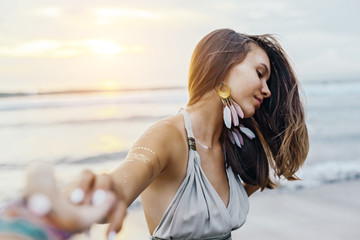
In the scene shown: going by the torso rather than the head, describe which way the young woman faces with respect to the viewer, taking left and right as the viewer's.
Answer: facing the viewer and to the right of the viewer

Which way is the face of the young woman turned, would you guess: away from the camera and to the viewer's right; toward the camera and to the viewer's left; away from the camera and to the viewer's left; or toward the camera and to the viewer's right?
toward the camera and to the viewer's right
